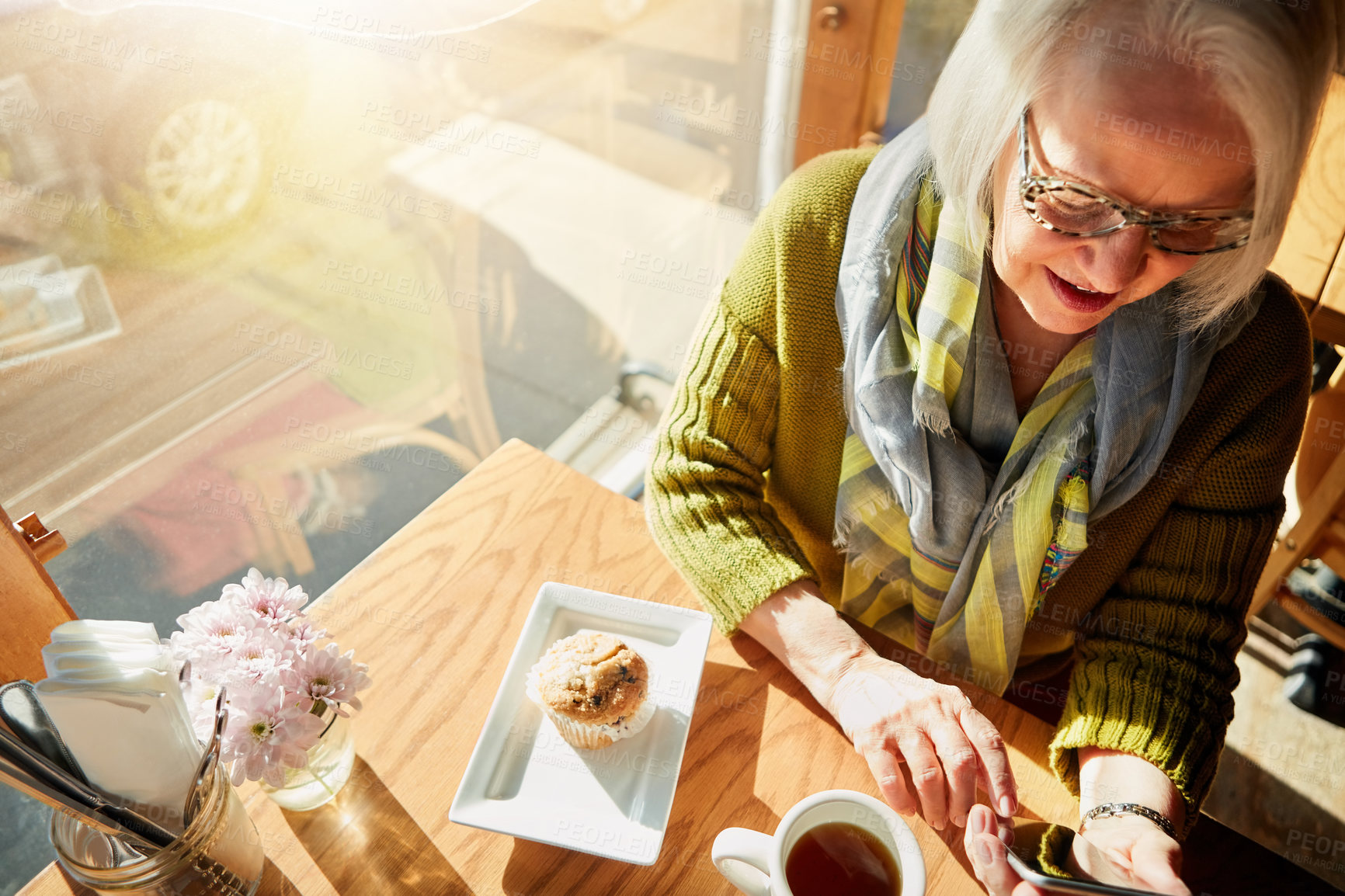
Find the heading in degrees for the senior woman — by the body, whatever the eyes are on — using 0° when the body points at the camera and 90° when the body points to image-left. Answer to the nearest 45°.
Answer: approximately 0°

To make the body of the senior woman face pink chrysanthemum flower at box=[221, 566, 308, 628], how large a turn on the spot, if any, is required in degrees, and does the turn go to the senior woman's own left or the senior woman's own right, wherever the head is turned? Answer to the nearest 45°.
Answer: approximately 45° to the senior woman's own right

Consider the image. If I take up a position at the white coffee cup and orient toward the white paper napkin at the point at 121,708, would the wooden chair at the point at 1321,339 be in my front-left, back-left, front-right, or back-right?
back-right

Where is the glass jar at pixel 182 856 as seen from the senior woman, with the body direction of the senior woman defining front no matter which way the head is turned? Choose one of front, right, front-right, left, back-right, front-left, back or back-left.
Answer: front-right

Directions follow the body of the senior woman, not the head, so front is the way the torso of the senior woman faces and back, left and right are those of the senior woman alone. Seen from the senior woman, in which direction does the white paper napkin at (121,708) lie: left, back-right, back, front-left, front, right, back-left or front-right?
front-right

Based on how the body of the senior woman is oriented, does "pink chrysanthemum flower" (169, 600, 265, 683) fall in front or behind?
in front

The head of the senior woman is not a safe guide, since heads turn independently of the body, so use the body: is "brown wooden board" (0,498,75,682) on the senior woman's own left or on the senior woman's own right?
on the senior woman's own right
